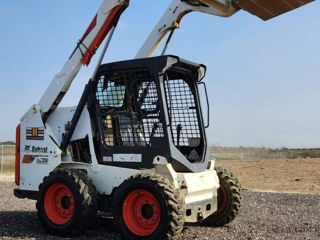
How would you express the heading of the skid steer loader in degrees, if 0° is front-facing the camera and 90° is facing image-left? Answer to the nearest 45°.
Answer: approximately 315°
